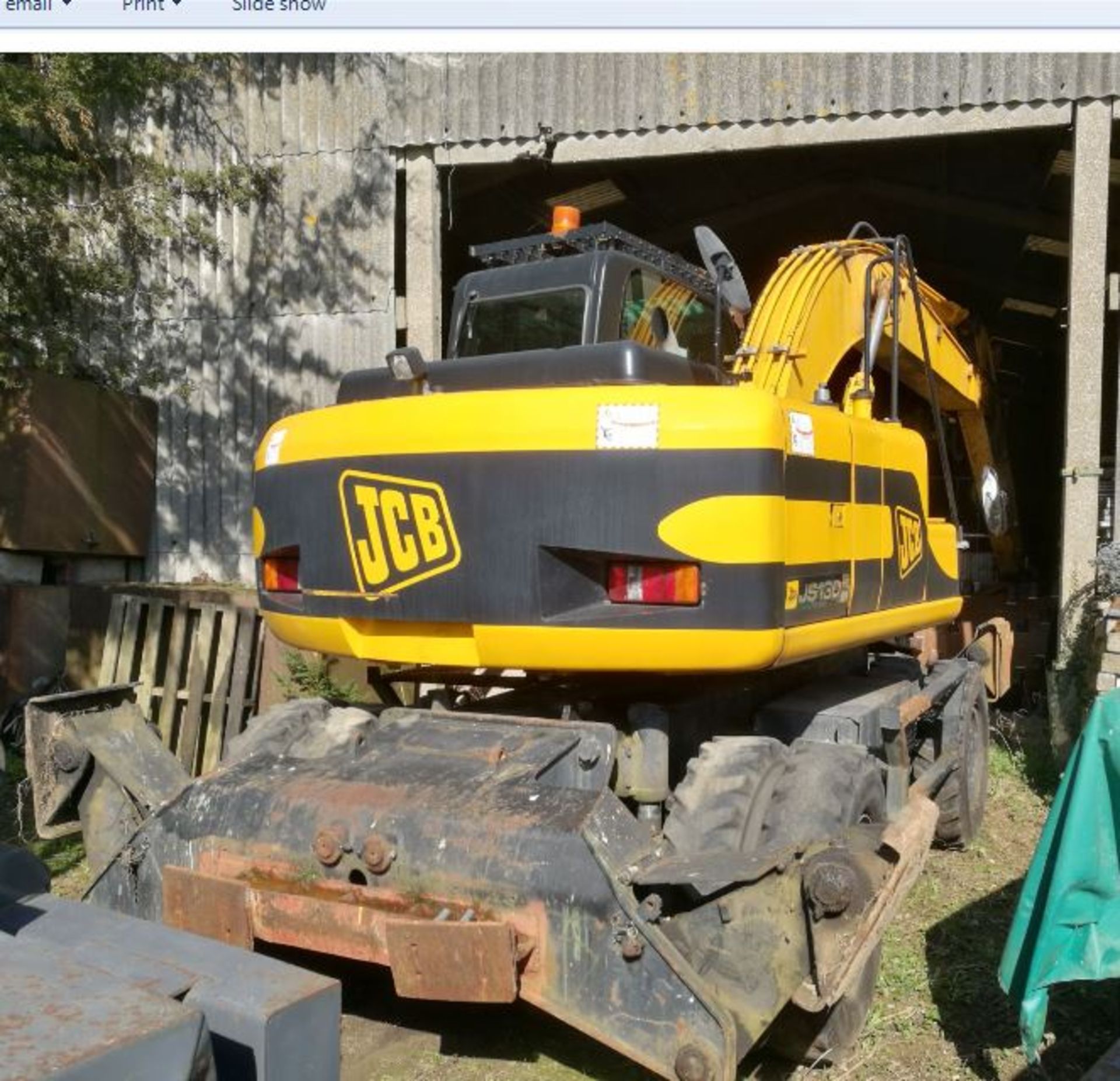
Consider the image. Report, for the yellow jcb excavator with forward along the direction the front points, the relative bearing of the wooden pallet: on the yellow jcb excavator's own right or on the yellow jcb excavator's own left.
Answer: on the yellow jcb excavator's own left

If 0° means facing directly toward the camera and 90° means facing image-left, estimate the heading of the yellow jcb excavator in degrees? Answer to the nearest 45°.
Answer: approximately 225°

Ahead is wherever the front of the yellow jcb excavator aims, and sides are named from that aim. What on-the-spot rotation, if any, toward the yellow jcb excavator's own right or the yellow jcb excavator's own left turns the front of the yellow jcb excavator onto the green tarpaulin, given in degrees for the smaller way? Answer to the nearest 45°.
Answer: approximately 90° to the yellow jcb excavator's own right
